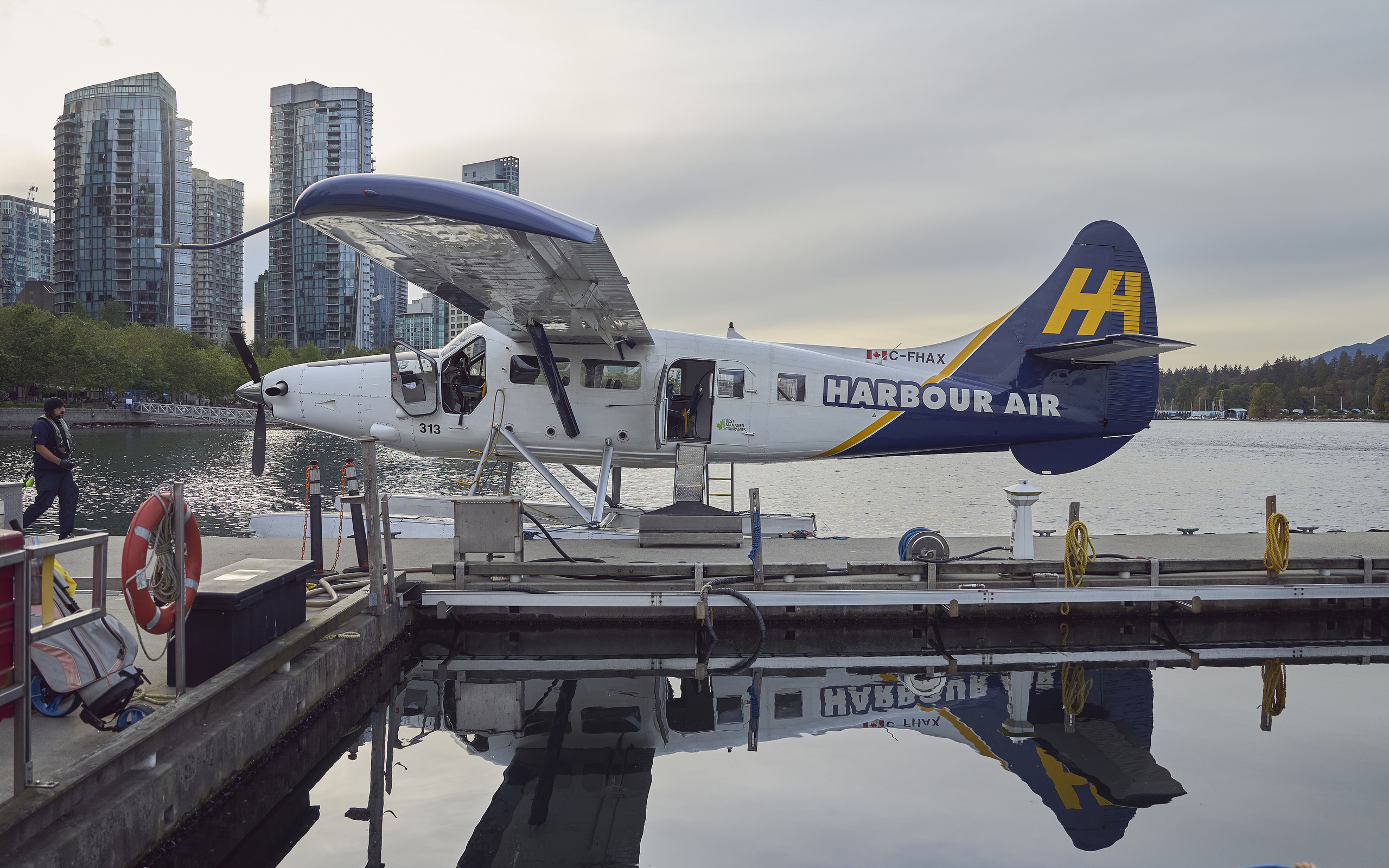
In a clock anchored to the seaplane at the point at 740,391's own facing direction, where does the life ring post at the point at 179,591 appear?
The life ring post is roughly at 10 o'clock from the seaplane.

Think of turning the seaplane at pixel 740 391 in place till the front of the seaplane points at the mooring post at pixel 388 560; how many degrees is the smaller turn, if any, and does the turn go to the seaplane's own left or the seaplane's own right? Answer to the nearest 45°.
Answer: approximately 45° to the seaplane's own left

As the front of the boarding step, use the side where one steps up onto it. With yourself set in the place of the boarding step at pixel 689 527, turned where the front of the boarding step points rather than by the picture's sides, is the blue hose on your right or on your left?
on your left

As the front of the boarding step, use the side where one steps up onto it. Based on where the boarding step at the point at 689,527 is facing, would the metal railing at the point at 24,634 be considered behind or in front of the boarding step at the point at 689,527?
in front

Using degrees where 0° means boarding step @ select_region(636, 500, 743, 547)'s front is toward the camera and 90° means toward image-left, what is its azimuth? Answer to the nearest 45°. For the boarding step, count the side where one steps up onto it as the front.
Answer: approximately 0°

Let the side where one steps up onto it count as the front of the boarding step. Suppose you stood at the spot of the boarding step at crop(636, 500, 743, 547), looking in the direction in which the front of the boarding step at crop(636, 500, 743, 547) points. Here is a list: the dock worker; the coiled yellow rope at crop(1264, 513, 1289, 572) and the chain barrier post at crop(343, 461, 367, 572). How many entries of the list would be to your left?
1

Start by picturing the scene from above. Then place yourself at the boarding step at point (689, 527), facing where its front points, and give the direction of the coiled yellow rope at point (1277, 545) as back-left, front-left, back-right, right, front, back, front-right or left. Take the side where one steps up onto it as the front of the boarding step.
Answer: left

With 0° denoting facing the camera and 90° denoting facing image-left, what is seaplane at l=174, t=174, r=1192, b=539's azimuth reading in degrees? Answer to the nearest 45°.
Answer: approximately 90°

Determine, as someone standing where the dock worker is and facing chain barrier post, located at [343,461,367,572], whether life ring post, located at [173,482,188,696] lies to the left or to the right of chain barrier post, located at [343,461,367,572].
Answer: right

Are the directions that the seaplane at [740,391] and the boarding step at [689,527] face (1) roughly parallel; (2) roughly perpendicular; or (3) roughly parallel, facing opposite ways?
roughly perpendicular

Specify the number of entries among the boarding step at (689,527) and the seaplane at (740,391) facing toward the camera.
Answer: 1
